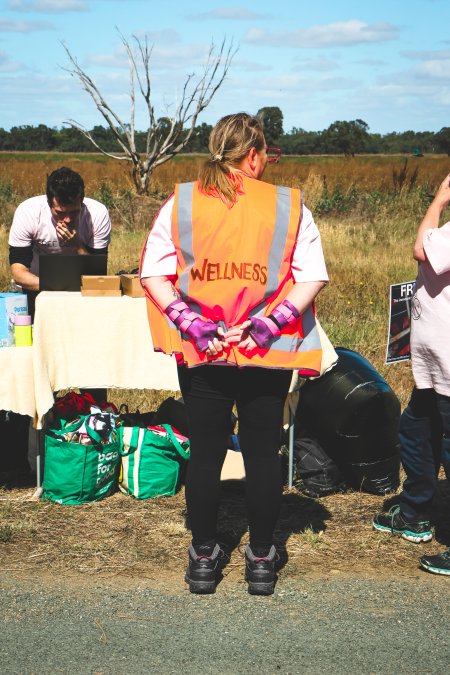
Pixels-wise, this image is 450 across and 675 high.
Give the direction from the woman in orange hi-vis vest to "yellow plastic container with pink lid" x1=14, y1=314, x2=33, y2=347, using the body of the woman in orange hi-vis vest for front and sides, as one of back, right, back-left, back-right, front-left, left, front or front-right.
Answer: front-left

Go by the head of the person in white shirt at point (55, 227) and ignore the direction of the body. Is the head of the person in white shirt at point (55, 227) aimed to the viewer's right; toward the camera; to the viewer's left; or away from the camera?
toward the camera

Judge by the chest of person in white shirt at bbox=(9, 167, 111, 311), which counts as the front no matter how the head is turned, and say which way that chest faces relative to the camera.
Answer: toward the camera

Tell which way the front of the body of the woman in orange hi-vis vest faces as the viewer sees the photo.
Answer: away from the camera

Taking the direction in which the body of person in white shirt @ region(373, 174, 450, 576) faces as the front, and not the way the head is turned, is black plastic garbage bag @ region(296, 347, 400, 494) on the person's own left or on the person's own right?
on the person's own right

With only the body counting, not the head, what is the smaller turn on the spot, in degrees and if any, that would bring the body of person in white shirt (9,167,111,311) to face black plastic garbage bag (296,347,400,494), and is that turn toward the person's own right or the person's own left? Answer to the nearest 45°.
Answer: approximately 45° to the person's own left

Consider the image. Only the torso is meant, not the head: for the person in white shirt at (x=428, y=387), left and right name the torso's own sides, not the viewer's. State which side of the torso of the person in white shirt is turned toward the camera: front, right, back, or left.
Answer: left

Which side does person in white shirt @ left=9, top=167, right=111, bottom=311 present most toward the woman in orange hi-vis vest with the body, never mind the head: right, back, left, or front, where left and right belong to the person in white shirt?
front

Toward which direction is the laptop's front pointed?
away from the camera

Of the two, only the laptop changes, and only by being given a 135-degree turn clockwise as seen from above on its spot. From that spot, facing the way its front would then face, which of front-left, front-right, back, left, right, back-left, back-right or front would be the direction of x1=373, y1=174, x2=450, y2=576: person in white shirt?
front

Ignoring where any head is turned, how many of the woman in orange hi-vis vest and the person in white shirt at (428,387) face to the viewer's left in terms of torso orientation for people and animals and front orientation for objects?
1

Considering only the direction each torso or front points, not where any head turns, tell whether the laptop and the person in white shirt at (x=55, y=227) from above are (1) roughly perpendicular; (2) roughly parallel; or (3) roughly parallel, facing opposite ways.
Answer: roughly parallel, facing opposite ways

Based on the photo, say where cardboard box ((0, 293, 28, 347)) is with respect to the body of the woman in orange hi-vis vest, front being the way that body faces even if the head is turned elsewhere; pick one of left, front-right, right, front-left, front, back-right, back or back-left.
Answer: front-left

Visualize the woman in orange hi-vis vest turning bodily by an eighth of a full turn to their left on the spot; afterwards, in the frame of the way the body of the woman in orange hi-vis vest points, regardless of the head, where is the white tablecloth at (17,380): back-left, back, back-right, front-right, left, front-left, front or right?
front

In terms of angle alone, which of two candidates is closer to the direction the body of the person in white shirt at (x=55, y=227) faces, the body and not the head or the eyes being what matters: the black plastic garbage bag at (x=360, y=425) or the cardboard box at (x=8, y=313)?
the cardboard box
